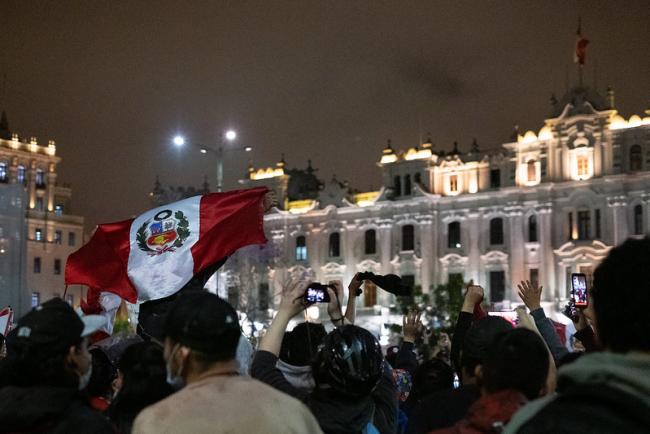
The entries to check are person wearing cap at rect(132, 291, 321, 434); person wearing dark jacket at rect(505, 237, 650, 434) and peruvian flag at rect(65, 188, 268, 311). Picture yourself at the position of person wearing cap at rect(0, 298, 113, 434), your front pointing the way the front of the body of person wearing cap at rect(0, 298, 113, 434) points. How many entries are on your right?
2

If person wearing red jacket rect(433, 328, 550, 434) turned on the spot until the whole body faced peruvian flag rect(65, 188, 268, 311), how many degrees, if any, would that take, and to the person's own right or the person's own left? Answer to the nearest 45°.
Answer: approximately 45° to the person's own left

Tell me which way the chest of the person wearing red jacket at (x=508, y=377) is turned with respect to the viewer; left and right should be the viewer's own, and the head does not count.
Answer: facing away from the viewer

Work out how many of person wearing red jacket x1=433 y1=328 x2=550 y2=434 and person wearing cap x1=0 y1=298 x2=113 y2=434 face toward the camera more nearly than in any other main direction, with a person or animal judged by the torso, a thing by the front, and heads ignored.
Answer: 0

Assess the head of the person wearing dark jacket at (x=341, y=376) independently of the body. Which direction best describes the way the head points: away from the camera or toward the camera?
away from the camera

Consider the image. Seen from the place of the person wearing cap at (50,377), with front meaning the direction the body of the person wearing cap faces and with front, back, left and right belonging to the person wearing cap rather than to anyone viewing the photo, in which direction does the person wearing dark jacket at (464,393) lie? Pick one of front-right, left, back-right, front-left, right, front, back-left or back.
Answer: front-right

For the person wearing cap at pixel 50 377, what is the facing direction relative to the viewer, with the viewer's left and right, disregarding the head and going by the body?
facing away from the viewer and to the right of the viewer

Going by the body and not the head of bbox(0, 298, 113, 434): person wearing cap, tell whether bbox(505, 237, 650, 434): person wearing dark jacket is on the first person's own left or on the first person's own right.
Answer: on the first person's own right

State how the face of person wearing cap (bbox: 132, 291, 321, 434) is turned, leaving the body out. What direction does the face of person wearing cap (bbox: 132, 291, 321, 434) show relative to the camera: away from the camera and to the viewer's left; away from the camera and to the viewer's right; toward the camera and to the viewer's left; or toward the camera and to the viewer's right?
away from the camera and to the viewer's left

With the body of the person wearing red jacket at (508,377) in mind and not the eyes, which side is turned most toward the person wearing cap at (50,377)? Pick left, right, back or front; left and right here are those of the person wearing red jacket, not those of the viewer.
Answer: left

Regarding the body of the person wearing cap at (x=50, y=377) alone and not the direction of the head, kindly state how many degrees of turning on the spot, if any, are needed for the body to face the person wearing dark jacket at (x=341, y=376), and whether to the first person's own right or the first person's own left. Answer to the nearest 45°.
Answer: approximately 45° to the first person's own right

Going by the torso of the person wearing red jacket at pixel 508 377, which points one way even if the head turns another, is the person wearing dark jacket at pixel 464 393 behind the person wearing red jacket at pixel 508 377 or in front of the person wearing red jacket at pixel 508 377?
in front

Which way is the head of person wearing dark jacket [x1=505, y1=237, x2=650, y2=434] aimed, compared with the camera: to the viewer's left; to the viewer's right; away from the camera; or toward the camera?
away from the camera
